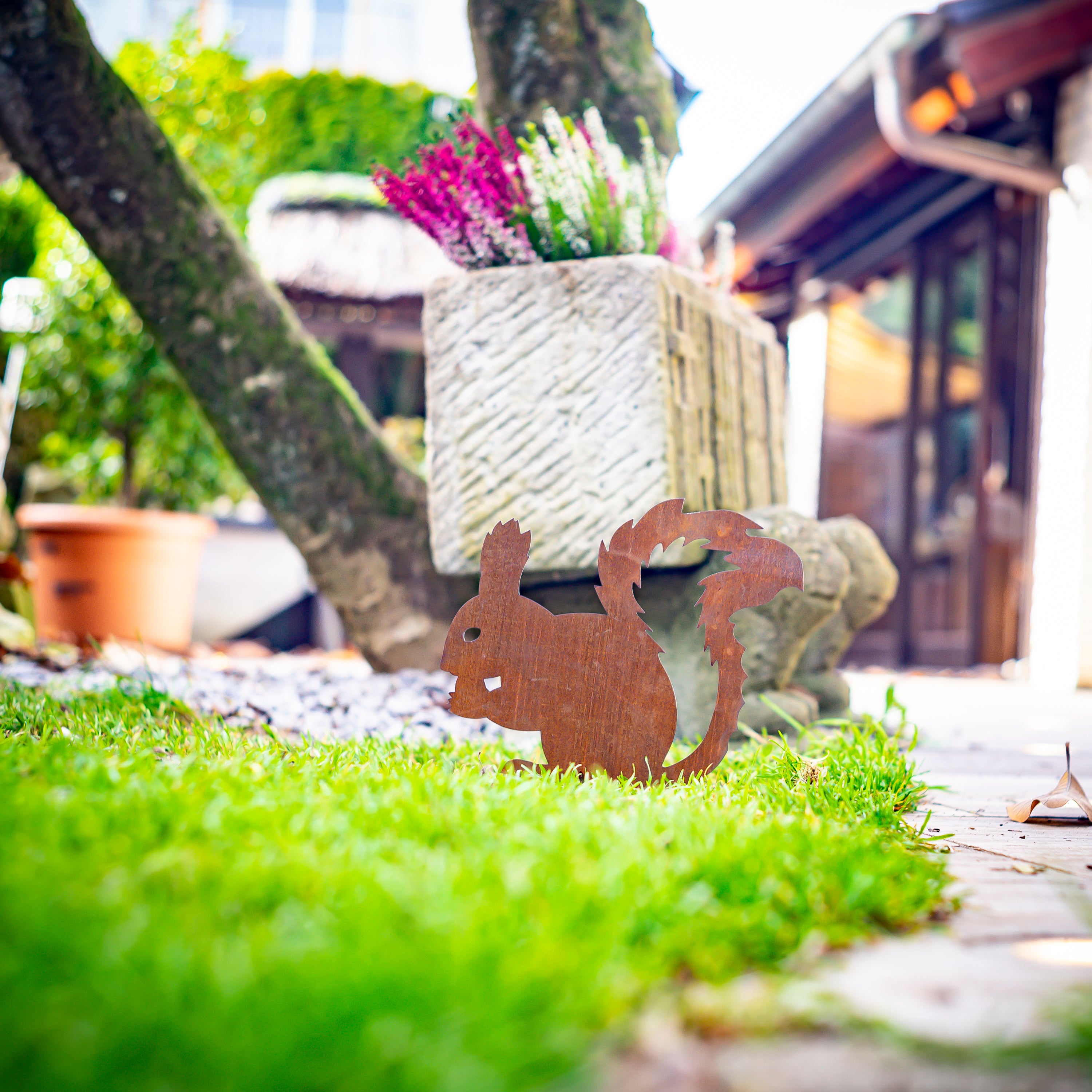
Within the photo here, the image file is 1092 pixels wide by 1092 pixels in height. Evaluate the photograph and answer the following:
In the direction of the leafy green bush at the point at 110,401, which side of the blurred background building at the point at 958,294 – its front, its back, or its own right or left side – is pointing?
front

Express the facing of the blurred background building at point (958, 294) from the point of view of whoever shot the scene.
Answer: facing the viewer and to the left of the viewer

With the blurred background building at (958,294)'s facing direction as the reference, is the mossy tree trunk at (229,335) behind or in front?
in front

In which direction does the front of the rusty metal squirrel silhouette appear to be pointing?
to the viewer's left

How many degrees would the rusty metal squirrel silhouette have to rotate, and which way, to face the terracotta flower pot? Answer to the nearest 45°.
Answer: approximately 45° to its right

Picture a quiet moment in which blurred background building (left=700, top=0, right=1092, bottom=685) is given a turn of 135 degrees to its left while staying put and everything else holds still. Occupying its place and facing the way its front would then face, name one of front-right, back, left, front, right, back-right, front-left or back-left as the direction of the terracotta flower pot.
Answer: back-right

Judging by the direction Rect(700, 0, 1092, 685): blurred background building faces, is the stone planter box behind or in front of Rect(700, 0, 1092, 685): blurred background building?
in front

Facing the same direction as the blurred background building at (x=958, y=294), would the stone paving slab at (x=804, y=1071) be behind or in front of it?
in front
